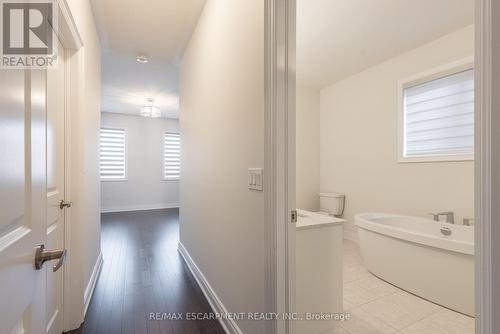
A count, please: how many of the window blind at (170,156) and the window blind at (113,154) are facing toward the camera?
2

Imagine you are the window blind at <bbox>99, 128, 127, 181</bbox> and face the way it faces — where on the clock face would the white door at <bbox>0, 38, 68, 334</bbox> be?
The white door is roughly at 12 o'clock from the window blind.

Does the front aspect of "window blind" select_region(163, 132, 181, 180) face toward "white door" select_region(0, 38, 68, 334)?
yes

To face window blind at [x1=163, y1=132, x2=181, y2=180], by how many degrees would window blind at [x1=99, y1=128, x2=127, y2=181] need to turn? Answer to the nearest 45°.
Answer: approximately 90° to its left

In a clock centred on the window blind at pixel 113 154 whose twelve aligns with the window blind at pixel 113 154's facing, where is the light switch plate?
The light switch plate is roughly at 12 o'clock from the window blind.

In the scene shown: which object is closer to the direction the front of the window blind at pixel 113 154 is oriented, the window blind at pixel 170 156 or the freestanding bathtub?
the freestanding bathtub

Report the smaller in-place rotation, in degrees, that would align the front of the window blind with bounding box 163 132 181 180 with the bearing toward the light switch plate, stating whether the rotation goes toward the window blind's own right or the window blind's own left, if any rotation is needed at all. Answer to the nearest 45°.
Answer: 0° — it already faces it

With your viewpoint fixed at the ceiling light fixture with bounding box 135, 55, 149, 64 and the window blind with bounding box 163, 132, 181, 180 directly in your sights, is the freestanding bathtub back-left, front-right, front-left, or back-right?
back-right

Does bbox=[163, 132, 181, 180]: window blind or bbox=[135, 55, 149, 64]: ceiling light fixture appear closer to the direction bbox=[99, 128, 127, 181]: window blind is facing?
the ceiling light fixture
